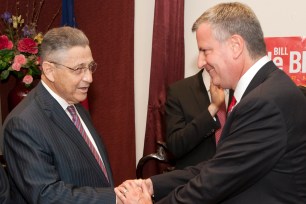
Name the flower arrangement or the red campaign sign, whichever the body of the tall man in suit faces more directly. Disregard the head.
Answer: the flower arrangement

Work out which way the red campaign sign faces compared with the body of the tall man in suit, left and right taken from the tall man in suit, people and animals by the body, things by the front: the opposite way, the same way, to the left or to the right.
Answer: to the left

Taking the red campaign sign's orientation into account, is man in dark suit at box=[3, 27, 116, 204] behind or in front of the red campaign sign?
in front

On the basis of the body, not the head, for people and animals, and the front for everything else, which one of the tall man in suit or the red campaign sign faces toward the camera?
the red campaign sign

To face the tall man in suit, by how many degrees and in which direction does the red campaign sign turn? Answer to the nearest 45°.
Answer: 0° — it already faces them

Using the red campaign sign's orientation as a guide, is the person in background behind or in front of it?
in front

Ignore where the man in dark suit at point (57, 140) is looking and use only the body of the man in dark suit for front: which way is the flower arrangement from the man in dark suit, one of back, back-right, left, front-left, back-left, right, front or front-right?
back-left

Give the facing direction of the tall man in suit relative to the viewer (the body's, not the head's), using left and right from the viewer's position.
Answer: facing to the left of the viewer

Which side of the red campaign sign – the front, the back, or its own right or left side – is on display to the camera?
front

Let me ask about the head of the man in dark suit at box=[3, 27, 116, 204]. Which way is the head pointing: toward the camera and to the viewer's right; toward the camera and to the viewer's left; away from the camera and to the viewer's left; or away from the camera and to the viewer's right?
toward the camera and to the viewer's right

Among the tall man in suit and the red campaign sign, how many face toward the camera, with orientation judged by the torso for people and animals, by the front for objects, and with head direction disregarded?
1

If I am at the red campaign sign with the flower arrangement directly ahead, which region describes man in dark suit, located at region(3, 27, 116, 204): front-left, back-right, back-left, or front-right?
front-left

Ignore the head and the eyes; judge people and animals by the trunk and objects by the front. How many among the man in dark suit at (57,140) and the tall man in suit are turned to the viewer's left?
1

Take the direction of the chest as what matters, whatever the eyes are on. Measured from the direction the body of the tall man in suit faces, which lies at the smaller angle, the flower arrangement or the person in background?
the flower arrangement

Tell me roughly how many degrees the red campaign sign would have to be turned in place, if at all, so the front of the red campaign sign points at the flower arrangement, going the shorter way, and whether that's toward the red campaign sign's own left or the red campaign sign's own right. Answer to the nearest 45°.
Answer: approximately 90° to the red campaign sign's own right
